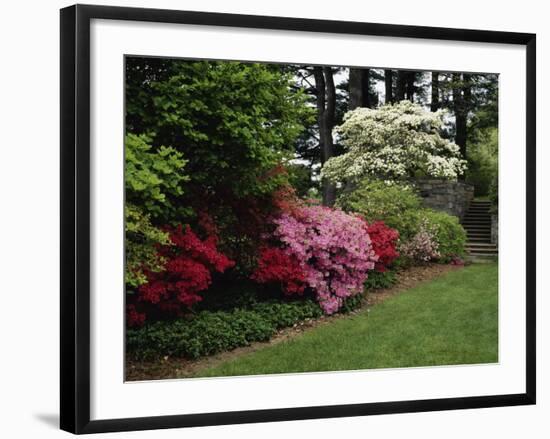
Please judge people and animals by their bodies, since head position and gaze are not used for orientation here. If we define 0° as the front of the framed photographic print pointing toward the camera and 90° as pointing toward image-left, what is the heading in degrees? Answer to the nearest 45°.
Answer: approximately 315°
